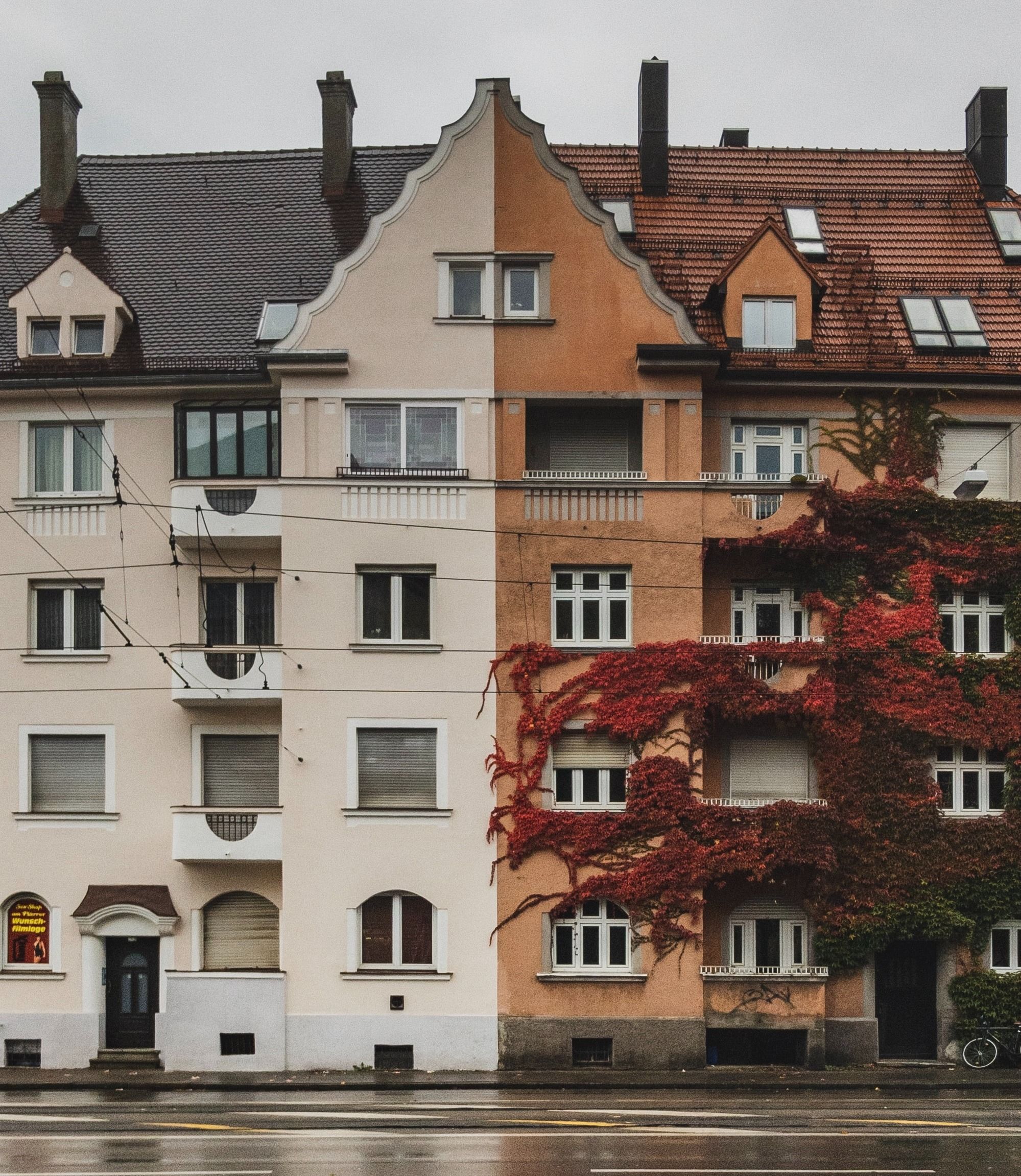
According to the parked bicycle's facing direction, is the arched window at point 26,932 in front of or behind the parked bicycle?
in front

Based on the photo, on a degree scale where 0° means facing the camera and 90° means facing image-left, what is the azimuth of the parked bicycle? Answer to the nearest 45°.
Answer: approximately 90°
